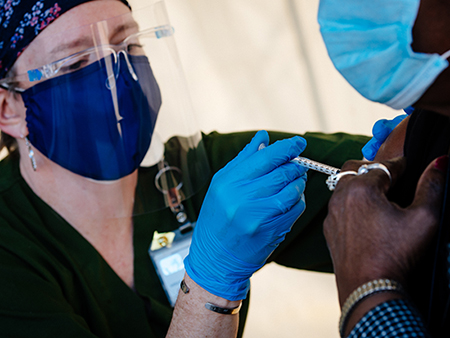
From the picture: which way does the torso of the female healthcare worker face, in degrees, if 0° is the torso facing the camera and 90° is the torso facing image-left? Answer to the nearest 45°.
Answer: approximately 315°

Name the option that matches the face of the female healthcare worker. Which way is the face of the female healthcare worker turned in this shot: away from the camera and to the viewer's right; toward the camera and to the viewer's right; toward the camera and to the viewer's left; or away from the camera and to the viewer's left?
toward the camera and to the viewer's right
